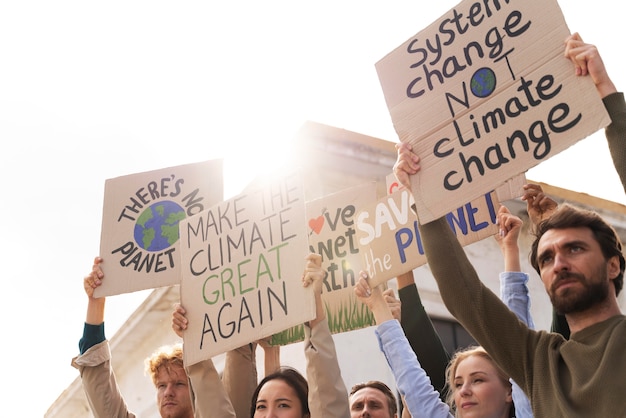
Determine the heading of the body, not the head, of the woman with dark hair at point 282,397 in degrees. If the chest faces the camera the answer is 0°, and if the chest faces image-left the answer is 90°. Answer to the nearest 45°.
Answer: approximately 45°
